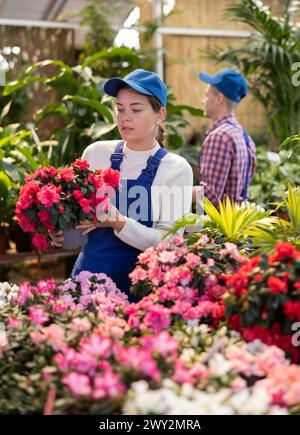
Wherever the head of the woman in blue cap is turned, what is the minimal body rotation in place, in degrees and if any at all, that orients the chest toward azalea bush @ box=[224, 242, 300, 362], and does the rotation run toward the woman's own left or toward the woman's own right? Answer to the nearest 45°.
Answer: approximately 45° to the woman's own left

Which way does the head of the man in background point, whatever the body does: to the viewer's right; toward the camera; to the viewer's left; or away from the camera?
to the viewer's left

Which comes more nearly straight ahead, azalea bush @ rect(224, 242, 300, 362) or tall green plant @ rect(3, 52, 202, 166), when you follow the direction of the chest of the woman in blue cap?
the azalea bush

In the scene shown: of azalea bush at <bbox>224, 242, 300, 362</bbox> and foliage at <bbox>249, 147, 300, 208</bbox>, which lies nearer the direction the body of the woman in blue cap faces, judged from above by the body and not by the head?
the azalea bush

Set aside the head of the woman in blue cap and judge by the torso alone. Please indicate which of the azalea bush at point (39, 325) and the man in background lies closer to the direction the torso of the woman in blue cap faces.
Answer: the azalea bush
